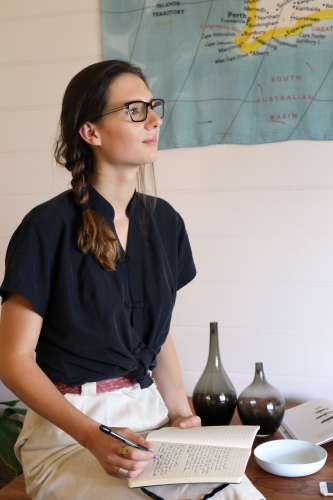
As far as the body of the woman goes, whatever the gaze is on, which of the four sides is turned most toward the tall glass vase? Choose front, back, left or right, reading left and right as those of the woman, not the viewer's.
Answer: left

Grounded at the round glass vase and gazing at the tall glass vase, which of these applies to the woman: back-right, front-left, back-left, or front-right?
front-left

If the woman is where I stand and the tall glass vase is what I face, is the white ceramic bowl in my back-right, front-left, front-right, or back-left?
front-right

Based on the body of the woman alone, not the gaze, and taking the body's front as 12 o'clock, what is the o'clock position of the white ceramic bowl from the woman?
The white ceramic bowl is roughly at 10 o'clock from the woman.

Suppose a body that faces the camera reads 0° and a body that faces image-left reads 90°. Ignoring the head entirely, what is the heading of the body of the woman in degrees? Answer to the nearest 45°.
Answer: approximately 315°

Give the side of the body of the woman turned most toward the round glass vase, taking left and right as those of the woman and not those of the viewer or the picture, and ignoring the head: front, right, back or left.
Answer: left

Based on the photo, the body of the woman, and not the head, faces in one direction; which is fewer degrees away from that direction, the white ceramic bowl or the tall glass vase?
the white ceramic bowl

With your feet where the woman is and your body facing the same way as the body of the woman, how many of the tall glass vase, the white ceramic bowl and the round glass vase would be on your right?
0
